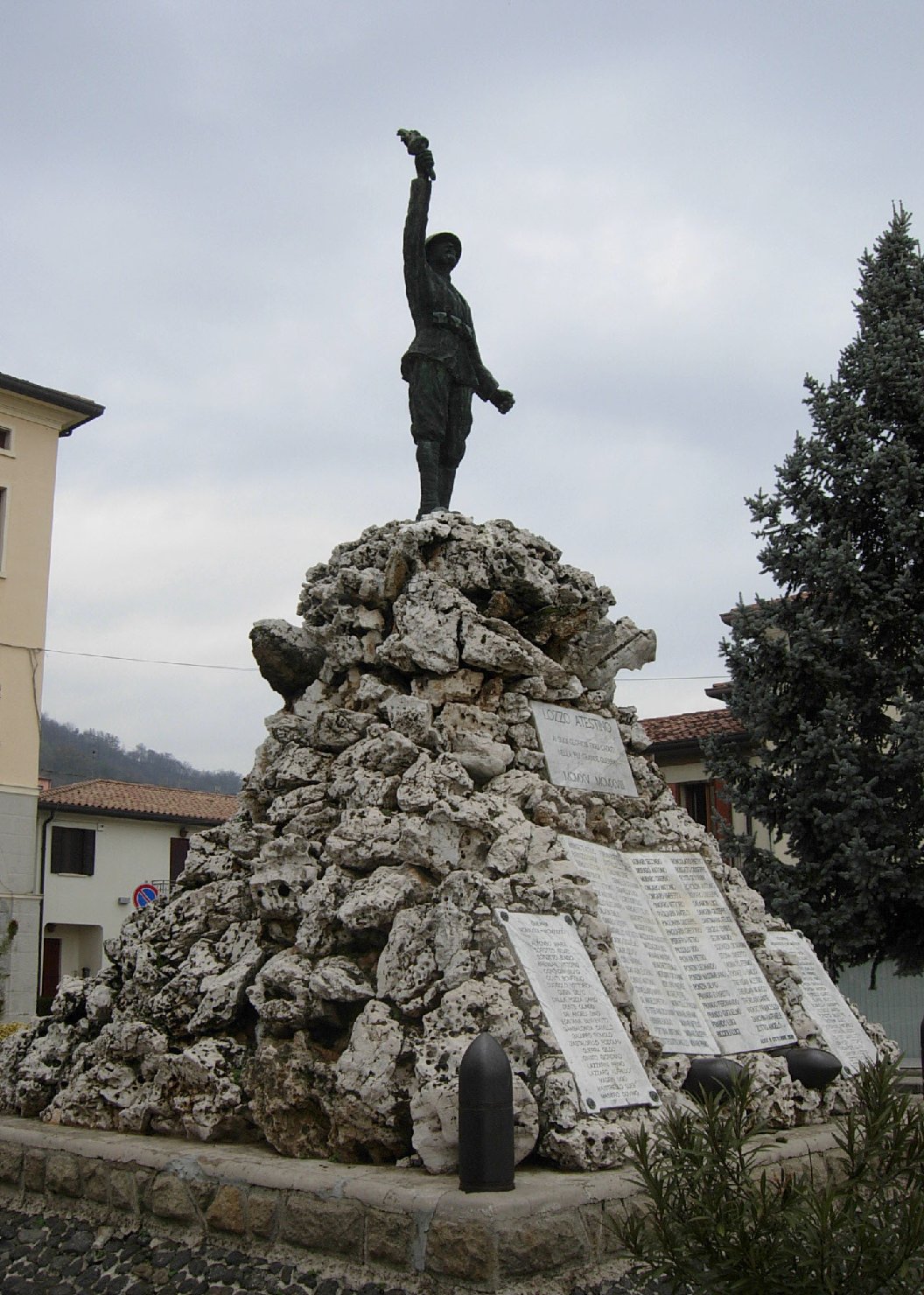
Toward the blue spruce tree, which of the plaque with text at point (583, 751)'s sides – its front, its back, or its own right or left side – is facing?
left

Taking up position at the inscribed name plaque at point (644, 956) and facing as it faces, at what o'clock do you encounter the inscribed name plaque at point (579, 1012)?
the inscribed name plaque at point (579, 1012) is roughly at 2 o'clock from the inscribed name plaque at point (644, 956).

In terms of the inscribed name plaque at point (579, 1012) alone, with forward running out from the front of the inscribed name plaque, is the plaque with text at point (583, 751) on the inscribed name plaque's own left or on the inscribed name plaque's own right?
on the inscribed name plaque's own left

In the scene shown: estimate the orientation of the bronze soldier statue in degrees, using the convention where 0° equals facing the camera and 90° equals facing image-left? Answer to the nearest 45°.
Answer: approximately 315°

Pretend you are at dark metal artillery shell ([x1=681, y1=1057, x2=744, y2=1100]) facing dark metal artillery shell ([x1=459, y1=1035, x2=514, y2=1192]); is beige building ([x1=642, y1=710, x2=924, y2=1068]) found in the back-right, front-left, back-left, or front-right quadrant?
back-right

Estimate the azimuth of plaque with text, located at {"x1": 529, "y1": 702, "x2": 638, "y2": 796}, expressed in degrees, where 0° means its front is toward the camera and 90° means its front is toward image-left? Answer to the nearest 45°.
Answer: approximately 315°

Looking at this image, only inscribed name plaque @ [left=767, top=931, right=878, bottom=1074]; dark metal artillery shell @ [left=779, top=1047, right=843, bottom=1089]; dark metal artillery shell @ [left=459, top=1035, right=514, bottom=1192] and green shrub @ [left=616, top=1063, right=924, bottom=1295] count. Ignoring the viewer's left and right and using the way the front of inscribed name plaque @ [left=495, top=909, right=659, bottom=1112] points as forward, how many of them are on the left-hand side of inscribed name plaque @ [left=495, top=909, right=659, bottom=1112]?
2

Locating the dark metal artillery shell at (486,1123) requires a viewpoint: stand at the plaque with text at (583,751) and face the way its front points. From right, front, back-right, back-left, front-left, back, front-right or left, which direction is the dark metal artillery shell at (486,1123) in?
front-right

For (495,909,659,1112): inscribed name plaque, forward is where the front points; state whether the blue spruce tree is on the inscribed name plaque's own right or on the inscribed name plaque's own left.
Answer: on the inscribed name plaque's own left
